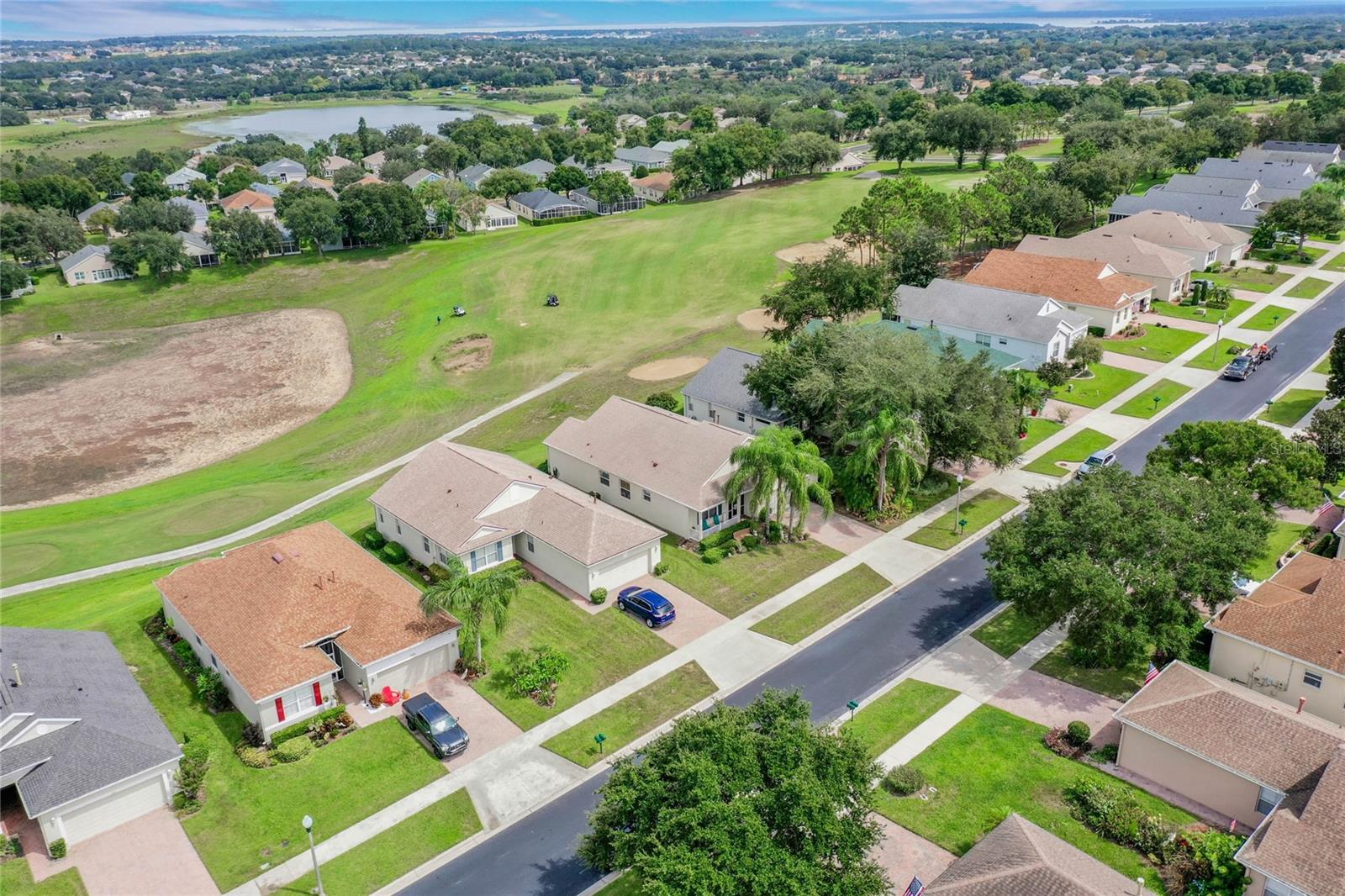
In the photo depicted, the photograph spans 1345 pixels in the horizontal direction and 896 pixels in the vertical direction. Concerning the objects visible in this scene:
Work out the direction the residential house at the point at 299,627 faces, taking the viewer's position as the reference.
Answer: facing the viewer and to the right of the viewer

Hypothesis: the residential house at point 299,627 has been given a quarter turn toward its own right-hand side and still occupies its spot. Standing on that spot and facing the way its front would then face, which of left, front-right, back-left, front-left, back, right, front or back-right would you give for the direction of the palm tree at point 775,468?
back-left

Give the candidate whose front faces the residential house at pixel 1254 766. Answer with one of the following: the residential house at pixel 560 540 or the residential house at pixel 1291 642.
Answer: the residential house at pixel 560 540

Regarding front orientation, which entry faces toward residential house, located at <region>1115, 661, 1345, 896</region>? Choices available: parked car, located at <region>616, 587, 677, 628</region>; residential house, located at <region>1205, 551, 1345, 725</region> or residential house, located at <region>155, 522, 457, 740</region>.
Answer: residential house, located at <region>155, 522, 457, 740</region>

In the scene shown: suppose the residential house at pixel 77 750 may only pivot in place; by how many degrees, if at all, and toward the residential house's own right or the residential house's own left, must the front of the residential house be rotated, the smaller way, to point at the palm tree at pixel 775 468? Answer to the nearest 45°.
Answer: approximately 45° to the residential house's own left

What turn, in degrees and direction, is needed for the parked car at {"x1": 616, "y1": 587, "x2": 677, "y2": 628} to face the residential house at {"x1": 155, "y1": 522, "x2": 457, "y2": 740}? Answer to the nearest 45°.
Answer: approximately 45° to its left

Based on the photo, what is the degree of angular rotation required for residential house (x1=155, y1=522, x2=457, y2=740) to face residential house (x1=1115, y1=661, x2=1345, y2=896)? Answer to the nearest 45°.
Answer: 0° — it already faces it

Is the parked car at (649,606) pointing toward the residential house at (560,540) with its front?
yes

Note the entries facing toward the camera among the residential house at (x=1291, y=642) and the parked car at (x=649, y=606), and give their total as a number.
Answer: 0

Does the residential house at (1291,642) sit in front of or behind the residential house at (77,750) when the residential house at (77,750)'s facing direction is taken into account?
in front

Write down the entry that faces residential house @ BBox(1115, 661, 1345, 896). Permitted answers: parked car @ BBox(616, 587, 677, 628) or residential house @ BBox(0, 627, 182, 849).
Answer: residential house @ BBox(0, 627, 182, 849)
